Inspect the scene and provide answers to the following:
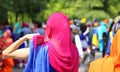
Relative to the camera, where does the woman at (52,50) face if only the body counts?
away from the camera

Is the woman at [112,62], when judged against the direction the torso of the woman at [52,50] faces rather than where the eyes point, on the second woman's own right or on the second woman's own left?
on the second woman's own right
